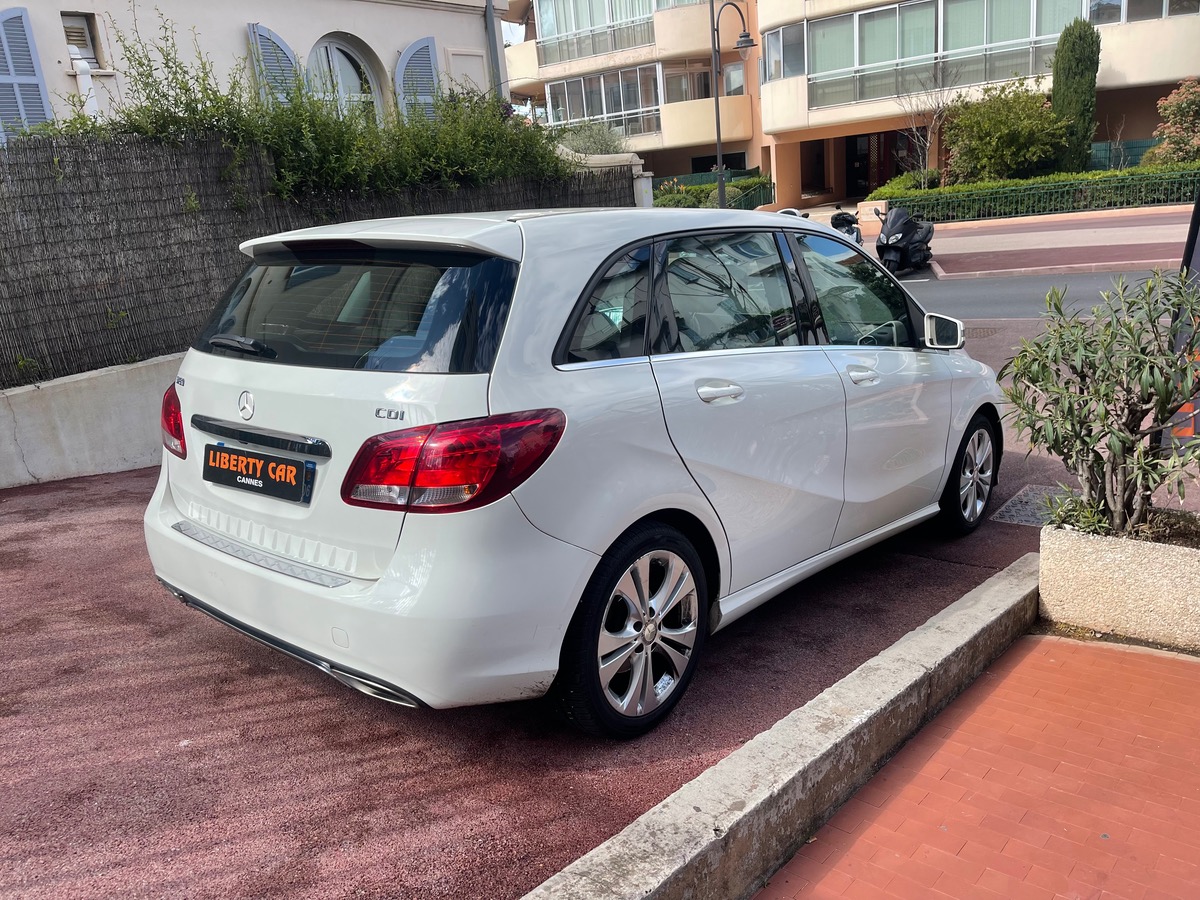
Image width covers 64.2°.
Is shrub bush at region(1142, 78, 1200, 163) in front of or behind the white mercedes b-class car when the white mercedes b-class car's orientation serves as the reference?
in front

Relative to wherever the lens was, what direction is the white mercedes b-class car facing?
facing away from the viewer and to the right of the viewer

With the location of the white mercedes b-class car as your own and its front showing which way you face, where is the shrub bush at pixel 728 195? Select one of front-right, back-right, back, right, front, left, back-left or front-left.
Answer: front-left

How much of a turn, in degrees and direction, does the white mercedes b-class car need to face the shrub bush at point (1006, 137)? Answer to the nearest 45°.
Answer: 0° — it already faces it

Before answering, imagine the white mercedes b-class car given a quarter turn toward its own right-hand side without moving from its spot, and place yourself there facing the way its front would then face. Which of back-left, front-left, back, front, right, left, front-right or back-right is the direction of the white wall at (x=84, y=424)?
back

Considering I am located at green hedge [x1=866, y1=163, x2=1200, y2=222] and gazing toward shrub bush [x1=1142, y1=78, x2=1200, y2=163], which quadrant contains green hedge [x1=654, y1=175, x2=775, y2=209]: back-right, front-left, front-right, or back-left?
back-left

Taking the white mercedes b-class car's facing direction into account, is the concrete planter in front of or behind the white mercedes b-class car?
in front

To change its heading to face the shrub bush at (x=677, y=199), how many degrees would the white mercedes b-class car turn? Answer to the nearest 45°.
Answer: approximately 45° to its left

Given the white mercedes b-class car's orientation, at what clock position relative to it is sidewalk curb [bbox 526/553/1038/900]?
The sidewalk curb is roughly at 3 o'clock from the white mercedes b-class car.

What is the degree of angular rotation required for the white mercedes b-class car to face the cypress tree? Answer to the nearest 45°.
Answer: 0° — it already faces it

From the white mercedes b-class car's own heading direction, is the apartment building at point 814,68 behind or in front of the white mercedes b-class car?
in front
